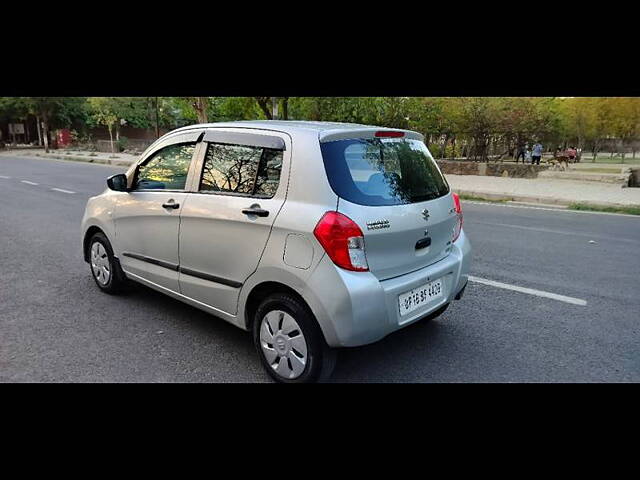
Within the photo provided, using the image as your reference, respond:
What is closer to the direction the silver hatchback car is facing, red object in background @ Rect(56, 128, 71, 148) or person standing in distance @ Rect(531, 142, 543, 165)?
the red object in background

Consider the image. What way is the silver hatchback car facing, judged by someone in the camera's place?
facing away from the viewer and to the left of the viewer

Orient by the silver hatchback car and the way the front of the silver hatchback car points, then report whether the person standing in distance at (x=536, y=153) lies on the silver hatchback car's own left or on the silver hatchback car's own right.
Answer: on the silver hatchback car's own right

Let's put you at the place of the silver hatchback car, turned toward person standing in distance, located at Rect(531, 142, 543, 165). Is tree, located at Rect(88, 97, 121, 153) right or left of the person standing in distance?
left

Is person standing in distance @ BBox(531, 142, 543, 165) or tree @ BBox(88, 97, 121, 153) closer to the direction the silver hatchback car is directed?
the tree

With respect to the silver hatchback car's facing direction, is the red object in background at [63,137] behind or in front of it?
in front

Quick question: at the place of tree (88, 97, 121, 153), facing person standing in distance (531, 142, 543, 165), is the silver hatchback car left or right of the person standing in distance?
right

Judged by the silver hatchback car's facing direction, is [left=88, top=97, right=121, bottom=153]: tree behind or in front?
in front
